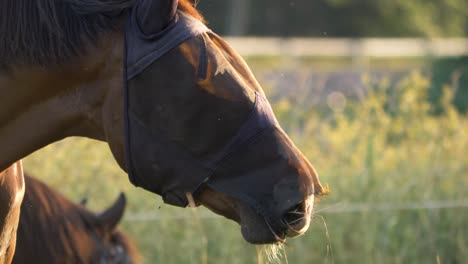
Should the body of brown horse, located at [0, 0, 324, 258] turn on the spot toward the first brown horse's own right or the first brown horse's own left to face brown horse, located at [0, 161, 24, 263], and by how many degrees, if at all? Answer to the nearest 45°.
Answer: approximately 180°

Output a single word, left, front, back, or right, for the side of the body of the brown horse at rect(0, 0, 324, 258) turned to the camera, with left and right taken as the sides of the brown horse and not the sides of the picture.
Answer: right

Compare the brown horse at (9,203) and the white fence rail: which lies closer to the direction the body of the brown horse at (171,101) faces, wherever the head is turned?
the white fence rail

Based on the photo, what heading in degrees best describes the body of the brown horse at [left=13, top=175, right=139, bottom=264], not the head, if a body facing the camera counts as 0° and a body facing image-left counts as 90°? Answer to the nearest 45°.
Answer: approximately 270°

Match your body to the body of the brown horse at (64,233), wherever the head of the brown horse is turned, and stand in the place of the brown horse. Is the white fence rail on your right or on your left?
on your left

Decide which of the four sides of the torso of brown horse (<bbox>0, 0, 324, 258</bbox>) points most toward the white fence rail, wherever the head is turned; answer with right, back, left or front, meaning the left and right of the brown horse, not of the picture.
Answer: left

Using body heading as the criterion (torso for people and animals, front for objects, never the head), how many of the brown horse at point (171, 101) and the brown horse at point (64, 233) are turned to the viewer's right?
2
